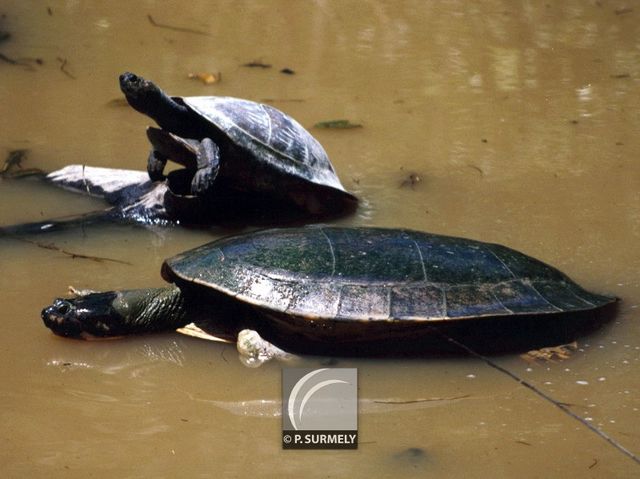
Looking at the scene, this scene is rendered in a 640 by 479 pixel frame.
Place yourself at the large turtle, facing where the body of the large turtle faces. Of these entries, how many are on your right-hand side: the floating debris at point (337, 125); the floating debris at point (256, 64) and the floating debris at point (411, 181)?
3

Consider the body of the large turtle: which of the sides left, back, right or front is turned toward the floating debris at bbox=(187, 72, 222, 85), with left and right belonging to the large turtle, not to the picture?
right

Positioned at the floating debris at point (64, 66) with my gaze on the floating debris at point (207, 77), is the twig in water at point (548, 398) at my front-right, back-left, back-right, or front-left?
front-right

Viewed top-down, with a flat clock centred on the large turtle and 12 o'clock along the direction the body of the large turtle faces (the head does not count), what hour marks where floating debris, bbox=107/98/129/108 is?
The floating debris is roughly at 2 o'clock from the large turtle.

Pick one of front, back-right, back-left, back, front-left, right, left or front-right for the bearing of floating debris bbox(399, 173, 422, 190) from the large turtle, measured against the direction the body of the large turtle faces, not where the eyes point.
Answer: right

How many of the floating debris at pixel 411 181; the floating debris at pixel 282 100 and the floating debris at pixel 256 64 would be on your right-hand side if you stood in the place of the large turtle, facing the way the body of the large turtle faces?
3

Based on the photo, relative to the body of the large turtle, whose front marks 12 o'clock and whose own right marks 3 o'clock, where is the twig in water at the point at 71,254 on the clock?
The twig in water is roughly at 1 o'clock from the large turtle.

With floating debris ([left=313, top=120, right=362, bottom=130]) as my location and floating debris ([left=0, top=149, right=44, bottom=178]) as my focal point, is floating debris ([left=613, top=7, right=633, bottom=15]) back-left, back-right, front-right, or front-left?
back-right

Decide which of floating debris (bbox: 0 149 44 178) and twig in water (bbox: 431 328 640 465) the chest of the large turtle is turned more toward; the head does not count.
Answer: the floating debris

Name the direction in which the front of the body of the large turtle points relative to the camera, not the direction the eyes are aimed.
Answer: to the viewer's left

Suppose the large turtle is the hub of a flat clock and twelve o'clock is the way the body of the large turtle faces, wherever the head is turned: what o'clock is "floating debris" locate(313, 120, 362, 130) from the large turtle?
The floating debris is roughly at 3 o'clock from the large turtle.

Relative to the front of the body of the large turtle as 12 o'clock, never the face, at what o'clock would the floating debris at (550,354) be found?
The floating debris is roughly at 6 o'clock from the large turtle.
